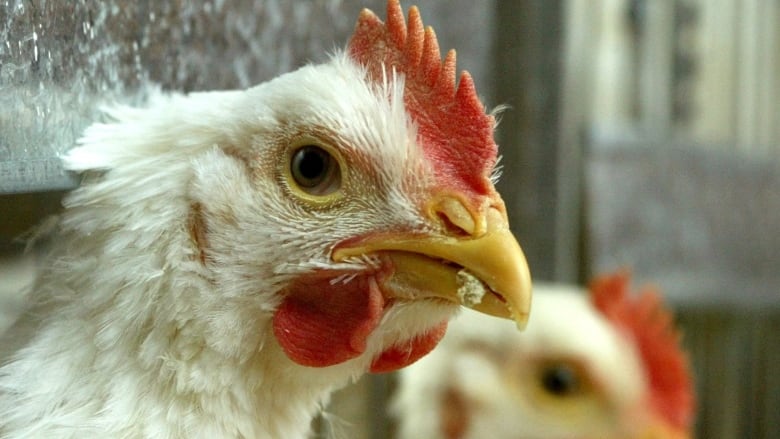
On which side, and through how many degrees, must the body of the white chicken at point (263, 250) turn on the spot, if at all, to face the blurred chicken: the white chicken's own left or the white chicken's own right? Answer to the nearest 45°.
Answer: approximately 45° to the white chicken's own left

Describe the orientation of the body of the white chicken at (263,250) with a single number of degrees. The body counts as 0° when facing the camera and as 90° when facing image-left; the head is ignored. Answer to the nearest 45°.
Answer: approximately 270°
